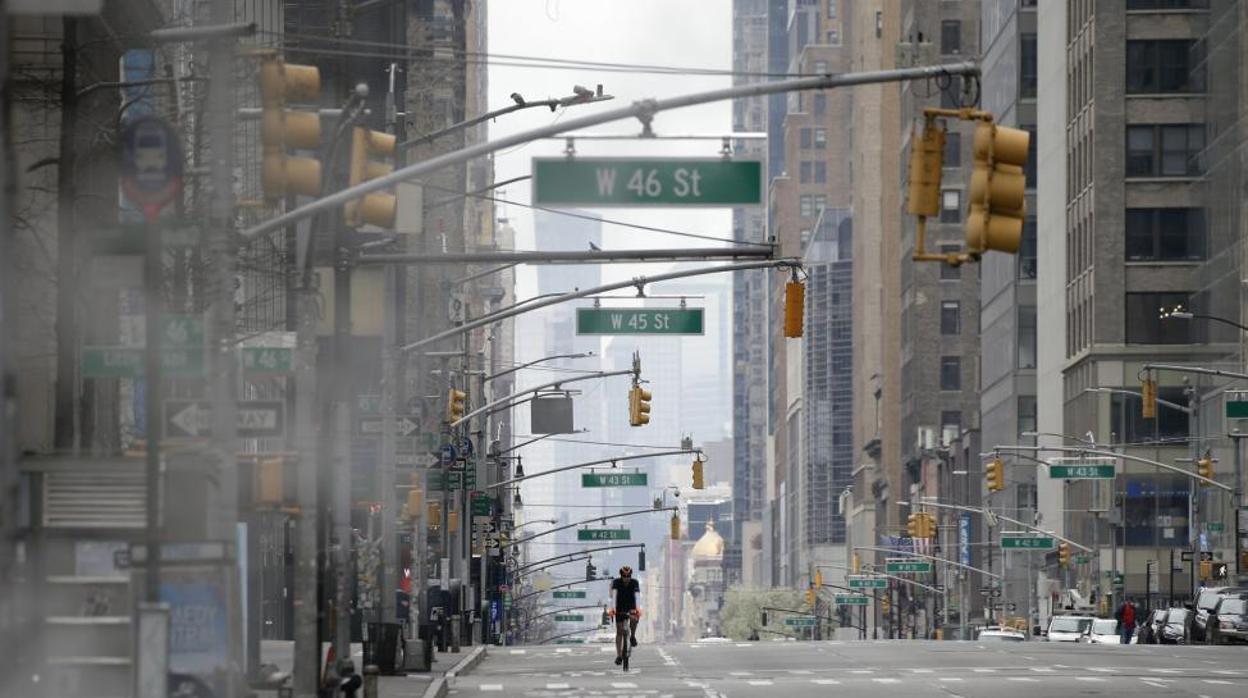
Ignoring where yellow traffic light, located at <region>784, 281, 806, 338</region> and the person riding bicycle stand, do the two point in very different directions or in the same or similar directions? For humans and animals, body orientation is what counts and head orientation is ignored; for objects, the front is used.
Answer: very different directions

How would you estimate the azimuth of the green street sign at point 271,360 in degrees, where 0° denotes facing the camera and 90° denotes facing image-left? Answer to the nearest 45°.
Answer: approximately 0°

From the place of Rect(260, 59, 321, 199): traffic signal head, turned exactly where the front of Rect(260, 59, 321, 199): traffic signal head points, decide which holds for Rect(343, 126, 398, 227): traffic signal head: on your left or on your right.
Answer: on your left

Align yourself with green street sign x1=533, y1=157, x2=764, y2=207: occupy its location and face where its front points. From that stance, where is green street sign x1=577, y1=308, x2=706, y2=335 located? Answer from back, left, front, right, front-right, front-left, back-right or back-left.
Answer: back

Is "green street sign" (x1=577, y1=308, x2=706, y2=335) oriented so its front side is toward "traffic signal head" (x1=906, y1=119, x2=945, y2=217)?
yes

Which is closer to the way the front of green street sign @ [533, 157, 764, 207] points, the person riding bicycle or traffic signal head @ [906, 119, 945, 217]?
the traffic signal head
